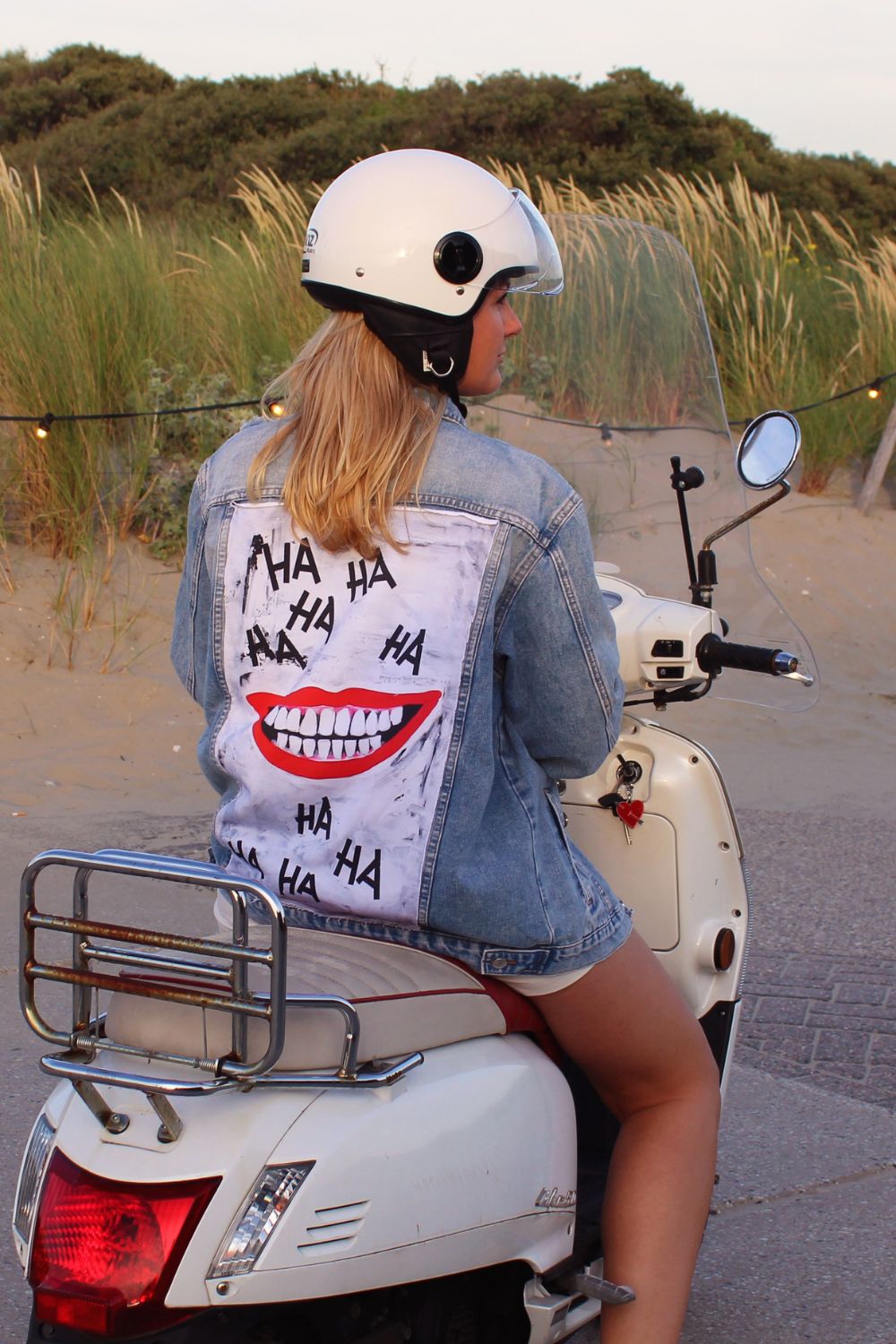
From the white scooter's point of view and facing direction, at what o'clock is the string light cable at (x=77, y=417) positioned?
The string light cable is roughly at 10 o'clock from the white scooter.

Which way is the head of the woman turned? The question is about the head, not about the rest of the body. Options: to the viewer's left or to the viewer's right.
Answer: to the viewer's right

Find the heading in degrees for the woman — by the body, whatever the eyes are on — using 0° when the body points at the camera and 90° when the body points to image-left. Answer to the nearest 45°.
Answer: approximately 225°

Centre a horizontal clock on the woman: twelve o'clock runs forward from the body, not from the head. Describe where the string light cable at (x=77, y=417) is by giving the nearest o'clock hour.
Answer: The string light cable is roughly at 10 o'clock from the woman.

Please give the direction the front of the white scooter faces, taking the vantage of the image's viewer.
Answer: facing away from the viewer and to the right of the viewer
